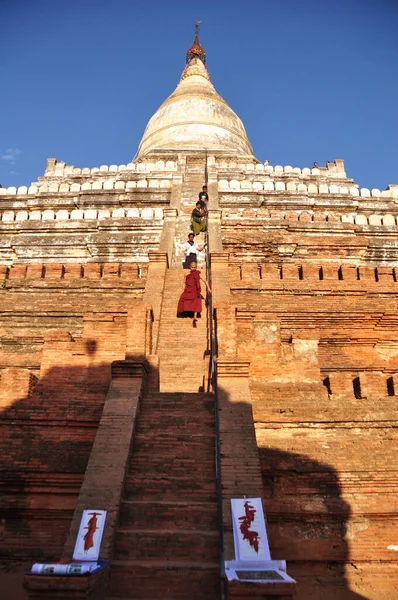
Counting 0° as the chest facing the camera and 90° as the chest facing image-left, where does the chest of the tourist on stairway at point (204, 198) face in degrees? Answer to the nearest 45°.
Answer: approximately 0°
